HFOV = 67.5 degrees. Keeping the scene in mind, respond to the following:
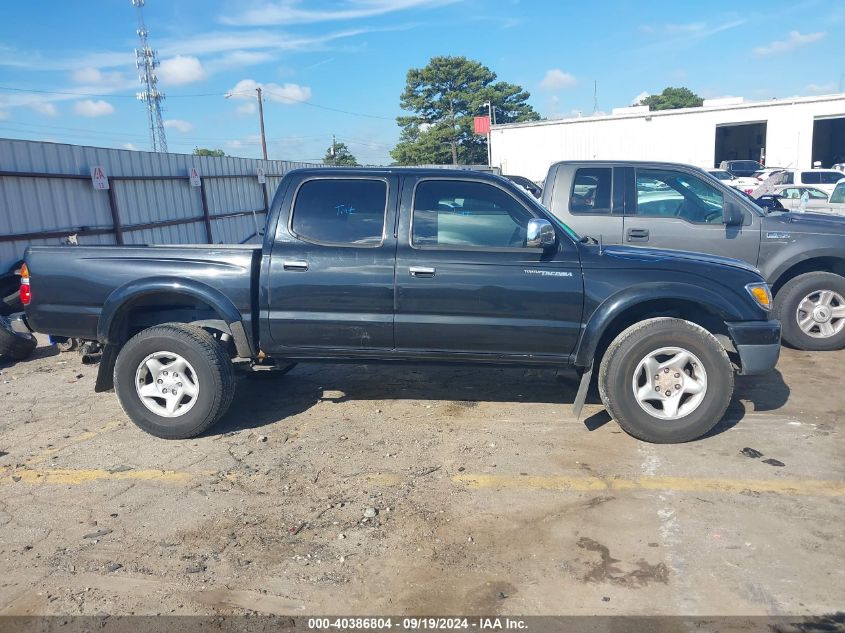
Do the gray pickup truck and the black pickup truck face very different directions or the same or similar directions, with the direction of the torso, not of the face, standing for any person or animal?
same or similar directions

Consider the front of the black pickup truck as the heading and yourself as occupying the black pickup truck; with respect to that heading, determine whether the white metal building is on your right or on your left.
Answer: on your left

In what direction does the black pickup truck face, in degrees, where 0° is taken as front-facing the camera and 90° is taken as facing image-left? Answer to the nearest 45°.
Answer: approximately 270°

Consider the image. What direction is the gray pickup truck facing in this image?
to the viewer's right

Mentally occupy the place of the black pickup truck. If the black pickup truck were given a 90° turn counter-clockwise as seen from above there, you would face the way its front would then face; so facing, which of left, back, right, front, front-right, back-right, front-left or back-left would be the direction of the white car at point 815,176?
front-right

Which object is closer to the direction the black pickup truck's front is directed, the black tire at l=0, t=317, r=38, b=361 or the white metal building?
the white metal building

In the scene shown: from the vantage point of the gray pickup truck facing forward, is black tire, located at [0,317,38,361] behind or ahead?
behind

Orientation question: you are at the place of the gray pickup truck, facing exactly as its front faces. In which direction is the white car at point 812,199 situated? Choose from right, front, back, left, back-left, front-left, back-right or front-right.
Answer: left

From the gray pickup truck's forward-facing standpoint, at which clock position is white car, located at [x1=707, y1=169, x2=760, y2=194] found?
The white car is roughly at 9 o'clock from the gray pickup truck.

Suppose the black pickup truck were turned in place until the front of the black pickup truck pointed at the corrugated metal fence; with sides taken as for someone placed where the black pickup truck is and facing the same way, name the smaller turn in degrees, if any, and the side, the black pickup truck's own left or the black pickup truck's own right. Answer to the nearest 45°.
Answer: approximately 135° to the black pickup truck's own left

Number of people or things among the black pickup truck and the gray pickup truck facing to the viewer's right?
2
